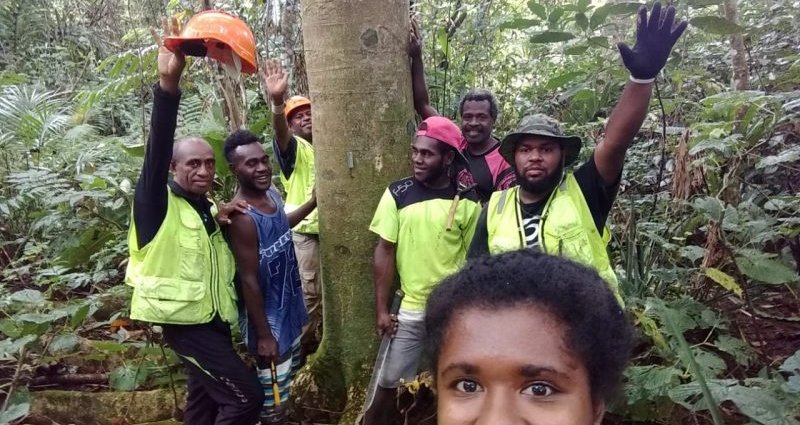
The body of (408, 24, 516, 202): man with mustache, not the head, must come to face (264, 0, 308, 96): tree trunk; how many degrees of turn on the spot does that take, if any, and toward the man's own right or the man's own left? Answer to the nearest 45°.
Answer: approximately 135° to the man's own right

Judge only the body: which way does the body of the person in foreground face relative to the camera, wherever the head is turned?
toward the camera

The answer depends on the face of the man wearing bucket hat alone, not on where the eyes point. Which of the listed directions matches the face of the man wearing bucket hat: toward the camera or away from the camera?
toward the camera

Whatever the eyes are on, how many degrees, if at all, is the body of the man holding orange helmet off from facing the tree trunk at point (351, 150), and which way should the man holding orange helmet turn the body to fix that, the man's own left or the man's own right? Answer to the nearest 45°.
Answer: approximately 45° to the man's own left

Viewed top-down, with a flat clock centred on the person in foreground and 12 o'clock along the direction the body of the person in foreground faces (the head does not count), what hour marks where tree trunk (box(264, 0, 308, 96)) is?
The tree trunk is roughly at 5 o'clock from the person in foreground.

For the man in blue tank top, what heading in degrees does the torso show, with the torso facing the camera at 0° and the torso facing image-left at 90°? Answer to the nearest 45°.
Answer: approximately 315°

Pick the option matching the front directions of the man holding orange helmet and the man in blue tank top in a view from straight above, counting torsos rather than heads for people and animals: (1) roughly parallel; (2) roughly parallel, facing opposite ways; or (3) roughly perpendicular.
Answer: roughly parallel

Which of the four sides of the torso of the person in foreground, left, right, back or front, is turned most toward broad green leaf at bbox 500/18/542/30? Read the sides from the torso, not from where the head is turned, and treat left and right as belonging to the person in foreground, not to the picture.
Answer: back

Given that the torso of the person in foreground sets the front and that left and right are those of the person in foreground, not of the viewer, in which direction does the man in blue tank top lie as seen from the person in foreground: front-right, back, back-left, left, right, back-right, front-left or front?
back-right

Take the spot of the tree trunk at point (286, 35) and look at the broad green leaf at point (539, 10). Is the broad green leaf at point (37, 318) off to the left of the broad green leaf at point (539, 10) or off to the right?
right

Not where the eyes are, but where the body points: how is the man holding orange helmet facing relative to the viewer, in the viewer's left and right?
facing the viewer and to the right of the viewer

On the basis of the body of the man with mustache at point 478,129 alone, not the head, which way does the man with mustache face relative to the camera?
toward the camera
